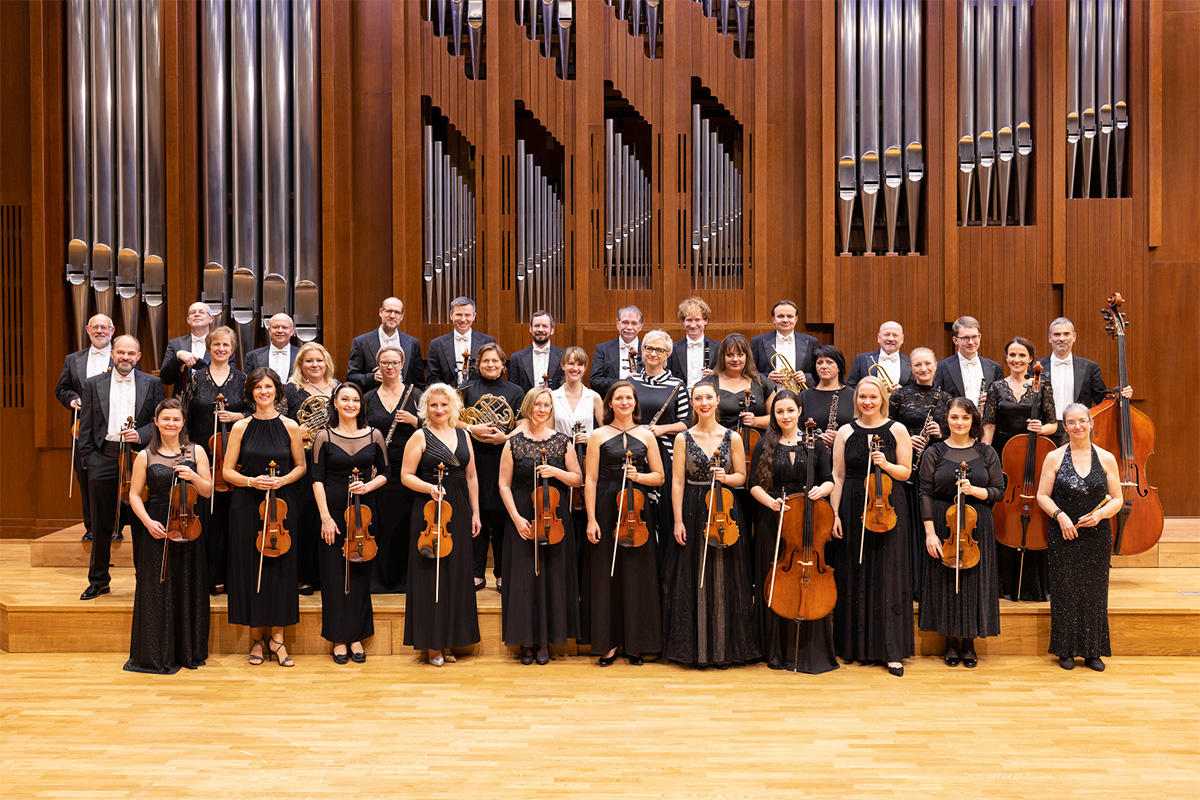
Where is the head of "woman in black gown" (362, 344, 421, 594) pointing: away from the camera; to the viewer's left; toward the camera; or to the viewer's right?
toward the camera

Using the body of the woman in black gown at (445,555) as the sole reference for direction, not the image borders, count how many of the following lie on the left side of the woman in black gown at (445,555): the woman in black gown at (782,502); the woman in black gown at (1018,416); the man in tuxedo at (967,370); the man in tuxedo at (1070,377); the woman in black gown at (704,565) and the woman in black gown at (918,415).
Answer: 6

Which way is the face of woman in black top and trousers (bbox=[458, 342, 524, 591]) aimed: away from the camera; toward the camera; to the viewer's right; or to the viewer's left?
toward the camera

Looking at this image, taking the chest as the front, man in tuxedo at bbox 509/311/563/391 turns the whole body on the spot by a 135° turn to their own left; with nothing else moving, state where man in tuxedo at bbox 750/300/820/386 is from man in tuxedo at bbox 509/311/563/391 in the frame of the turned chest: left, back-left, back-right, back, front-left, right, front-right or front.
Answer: front-right

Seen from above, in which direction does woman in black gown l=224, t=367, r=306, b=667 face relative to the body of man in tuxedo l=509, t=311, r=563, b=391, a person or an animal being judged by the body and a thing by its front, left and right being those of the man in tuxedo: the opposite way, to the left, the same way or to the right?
the same way

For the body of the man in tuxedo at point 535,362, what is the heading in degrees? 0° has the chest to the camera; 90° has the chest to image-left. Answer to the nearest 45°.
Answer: approximately 0°

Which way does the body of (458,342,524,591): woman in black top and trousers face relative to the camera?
toward the camera

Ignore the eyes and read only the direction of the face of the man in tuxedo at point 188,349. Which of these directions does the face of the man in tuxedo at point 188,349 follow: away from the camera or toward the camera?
toward the camera

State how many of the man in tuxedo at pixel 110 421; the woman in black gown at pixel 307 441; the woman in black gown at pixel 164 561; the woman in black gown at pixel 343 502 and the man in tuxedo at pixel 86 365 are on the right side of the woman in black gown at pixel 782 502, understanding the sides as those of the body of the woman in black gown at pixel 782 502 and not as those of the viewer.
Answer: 5

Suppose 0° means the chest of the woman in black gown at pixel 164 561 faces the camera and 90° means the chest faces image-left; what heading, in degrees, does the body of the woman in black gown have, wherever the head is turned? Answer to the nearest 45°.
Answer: approximately 0°

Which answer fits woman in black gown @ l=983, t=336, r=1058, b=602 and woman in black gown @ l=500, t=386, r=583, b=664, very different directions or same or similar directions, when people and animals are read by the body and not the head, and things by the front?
same or similar directions

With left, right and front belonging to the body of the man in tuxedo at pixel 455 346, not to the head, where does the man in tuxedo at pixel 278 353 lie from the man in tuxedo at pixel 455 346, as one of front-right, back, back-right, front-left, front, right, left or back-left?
right

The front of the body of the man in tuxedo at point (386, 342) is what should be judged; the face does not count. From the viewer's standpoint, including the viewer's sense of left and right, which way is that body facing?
facing the viewer

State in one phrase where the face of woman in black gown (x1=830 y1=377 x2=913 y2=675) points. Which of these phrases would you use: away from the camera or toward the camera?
toward the camera
